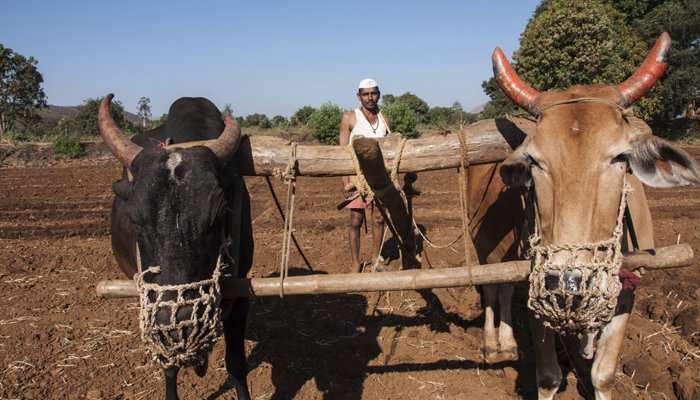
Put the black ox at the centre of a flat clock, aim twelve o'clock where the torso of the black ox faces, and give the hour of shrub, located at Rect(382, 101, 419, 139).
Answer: The shrub is roughly at 7 o'clock from the black ox.

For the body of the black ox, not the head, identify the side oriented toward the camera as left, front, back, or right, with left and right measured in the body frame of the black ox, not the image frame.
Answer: front

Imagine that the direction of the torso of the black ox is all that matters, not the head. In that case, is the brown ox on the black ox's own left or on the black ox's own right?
on the black ox's own left

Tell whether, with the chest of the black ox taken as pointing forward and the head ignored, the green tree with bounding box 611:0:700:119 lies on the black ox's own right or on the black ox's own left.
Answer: on the black ox's own left

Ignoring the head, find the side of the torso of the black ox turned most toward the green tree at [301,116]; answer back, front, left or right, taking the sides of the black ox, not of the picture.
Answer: back

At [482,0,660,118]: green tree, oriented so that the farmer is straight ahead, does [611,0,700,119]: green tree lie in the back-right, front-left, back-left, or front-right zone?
back-left

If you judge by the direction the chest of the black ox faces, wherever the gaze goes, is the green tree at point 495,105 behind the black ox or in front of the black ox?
behind

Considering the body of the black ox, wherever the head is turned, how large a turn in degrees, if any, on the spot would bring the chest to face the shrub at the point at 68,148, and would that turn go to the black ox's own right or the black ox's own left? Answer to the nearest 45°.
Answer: approximately 180°

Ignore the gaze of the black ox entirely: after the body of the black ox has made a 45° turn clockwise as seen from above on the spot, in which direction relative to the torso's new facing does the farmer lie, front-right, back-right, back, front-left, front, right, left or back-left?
back

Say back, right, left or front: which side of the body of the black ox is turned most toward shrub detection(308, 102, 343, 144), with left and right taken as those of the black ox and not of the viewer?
back
